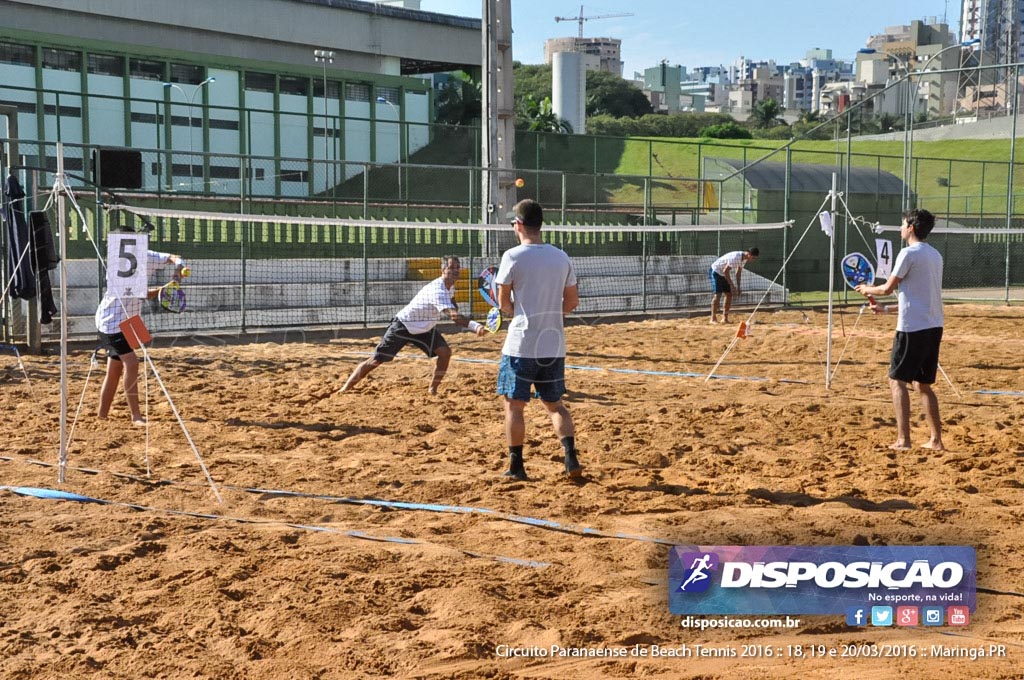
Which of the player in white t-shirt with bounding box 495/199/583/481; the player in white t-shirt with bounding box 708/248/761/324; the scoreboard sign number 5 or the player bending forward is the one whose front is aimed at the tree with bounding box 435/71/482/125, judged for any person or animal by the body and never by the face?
the player in white t-shirt with bounding box 495/199/583/481

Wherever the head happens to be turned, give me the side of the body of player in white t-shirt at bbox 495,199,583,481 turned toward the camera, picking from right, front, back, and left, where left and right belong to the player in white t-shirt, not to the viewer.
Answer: back

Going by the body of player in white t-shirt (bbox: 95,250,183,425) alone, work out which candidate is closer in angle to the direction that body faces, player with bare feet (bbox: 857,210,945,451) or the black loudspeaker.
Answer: the player with bare feet

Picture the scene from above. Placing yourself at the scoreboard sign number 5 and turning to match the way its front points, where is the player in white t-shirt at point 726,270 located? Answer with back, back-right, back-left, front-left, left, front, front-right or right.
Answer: back-left

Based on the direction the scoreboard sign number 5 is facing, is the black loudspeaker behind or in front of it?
behind

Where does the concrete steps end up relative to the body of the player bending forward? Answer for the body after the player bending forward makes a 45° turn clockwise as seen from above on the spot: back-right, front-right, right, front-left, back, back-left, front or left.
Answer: back

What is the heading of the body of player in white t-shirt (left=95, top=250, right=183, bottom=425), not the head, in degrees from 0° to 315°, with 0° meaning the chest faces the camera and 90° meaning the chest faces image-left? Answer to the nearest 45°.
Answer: approximately 270°

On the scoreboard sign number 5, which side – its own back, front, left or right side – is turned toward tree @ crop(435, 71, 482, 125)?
back

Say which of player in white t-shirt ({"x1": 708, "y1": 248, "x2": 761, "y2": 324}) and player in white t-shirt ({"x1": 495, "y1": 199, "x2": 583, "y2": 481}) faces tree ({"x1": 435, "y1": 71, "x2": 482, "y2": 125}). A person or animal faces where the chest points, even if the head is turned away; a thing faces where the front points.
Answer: player in white t-shirt ({"x1": 495, "y1": 199, "x2": 583, "y2": 481})
